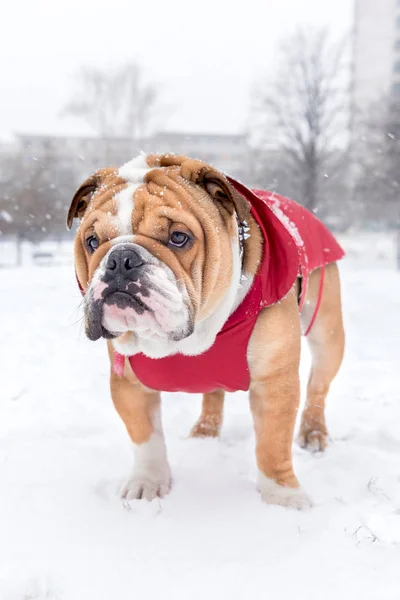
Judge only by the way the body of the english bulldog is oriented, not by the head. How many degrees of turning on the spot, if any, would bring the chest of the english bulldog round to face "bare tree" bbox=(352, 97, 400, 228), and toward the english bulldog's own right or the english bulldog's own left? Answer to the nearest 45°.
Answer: approximately 135° to the english bulldog's own right

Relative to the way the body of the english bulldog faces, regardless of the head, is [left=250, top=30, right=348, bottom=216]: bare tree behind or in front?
behind

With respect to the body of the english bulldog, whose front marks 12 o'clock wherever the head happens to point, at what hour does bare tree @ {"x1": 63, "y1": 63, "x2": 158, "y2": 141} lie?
The bare tree is roughly at 4 o'clock from the english bulldog.

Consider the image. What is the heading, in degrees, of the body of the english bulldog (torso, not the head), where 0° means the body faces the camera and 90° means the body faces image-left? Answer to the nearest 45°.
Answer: approximately 45°
